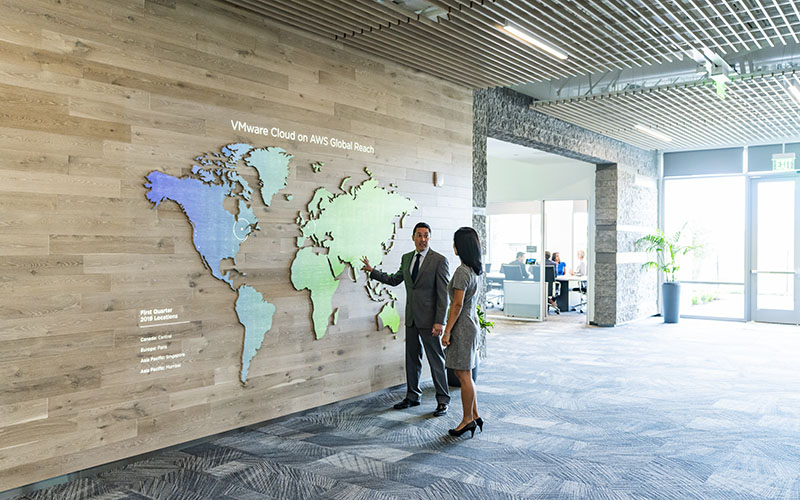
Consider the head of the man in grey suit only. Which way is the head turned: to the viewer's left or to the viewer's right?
to the viewer's right

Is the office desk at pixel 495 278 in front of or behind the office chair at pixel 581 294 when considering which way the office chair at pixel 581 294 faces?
in front

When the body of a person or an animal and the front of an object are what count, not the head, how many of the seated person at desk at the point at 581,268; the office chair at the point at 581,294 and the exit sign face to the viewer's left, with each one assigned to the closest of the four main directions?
2

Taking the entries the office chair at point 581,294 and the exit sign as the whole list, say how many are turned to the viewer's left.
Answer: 1

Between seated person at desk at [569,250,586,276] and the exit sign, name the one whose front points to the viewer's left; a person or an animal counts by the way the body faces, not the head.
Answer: the seated person at desk

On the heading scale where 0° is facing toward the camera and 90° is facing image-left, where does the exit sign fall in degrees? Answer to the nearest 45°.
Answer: approximately 0°

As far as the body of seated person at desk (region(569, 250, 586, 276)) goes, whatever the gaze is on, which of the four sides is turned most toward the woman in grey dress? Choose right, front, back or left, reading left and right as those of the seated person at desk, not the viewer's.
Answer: left

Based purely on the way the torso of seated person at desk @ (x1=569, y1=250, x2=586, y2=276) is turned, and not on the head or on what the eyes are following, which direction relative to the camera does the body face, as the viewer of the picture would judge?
to the viewer's left

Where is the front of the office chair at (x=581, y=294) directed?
to the viewer's left

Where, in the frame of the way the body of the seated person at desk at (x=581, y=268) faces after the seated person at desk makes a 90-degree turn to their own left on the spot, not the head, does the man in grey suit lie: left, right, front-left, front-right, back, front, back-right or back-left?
front

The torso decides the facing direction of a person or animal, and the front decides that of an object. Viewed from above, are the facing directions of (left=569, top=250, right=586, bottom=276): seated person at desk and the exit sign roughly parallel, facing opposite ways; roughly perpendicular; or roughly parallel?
roughly perpendicular

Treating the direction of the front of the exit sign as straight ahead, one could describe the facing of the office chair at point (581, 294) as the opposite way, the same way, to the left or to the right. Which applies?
to the right
